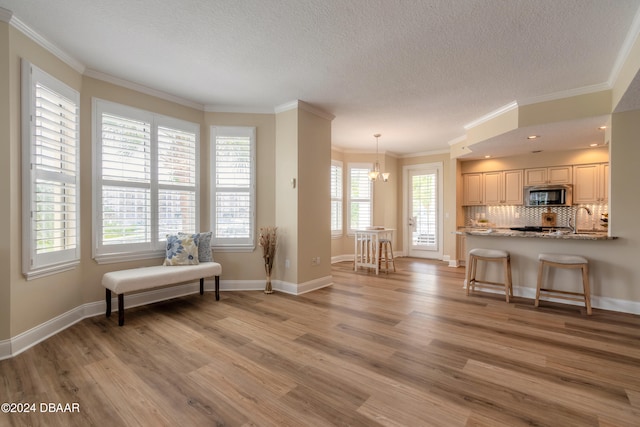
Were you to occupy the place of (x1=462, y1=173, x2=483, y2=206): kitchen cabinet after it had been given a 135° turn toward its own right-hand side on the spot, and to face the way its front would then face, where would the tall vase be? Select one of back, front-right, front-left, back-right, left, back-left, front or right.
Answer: left

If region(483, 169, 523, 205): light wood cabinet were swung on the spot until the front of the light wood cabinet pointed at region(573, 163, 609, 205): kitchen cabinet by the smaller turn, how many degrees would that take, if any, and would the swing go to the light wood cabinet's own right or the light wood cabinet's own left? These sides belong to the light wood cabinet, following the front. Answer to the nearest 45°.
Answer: approximately 90° to the light wood cabinet's own left

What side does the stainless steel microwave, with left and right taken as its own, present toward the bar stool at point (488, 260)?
front

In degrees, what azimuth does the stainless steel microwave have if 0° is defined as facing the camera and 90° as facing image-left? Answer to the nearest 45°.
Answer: approximately 0°

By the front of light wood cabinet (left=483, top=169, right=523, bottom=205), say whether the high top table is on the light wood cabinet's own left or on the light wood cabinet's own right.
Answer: on the light wood cabinet's own right

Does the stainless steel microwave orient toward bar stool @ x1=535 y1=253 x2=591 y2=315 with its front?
yes

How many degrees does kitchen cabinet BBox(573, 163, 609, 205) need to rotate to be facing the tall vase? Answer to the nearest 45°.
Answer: approximately 45° to its right

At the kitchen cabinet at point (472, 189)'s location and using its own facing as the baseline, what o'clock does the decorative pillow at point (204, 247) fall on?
The decorative pillow is roughly at 1 o'clock from the kitchen cabinet.

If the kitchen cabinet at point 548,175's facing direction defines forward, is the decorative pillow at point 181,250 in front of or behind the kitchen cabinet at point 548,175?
in front

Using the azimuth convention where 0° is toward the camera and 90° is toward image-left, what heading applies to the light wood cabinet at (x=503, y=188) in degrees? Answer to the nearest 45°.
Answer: approximately 0°

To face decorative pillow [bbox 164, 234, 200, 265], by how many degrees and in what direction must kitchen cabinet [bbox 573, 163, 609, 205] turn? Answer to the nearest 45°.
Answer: approximately 45° to its right
